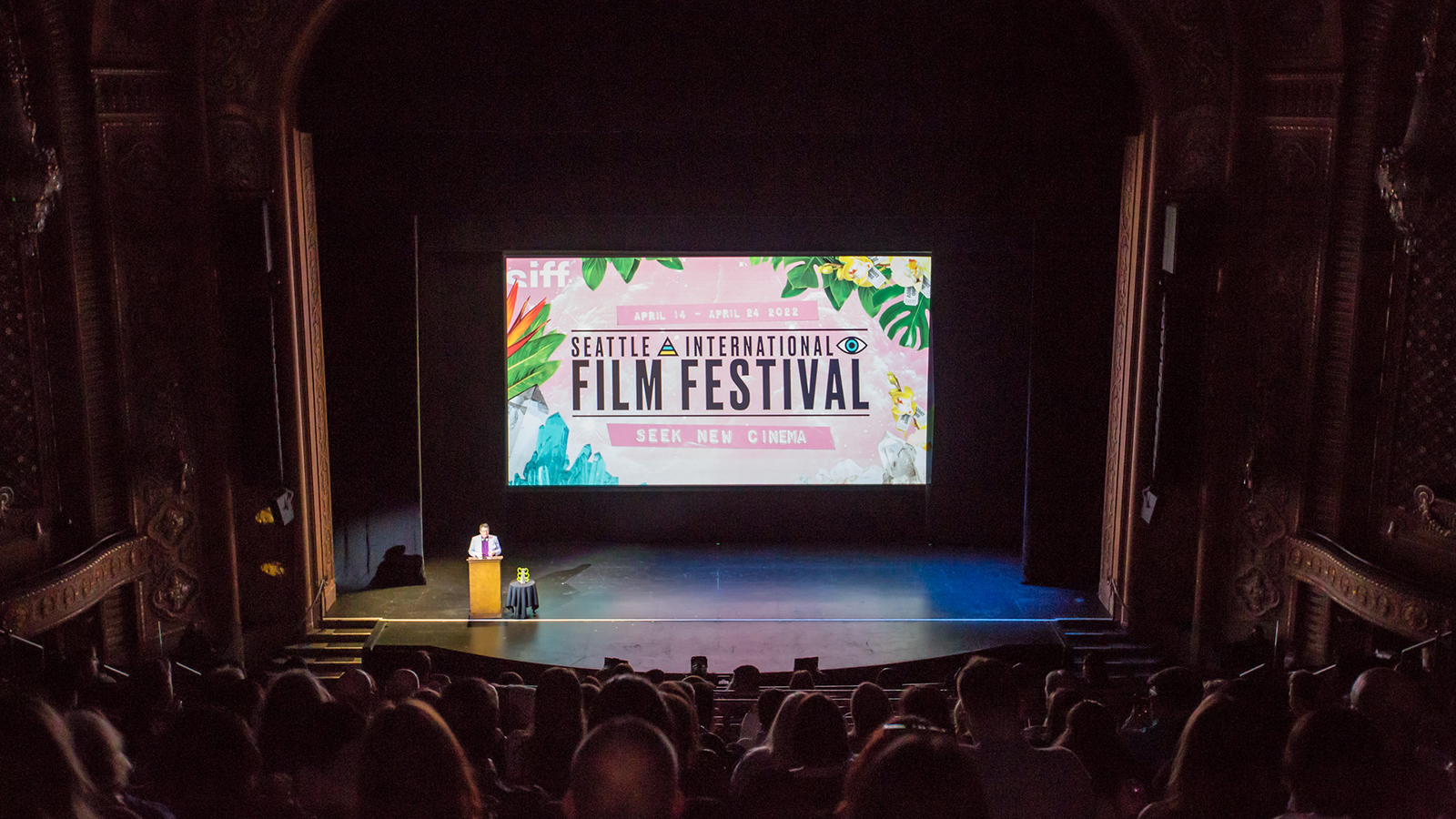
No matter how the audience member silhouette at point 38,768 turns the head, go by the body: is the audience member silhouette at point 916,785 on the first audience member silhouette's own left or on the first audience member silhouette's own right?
on the first audience member silhouette's own right

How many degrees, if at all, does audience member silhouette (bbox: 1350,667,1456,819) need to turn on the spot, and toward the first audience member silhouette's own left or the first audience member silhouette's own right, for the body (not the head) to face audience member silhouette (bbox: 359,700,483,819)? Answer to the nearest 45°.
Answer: approximately 90° to the first audience member silhouette's own left

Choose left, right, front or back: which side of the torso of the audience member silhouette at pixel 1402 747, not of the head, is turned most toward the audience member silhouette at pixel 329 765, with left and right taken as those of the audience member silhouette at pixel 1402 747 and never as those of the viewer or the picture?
left

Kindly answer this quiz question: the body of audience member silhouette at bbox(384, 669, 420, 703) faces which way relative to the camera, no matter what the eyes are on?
away from the camera

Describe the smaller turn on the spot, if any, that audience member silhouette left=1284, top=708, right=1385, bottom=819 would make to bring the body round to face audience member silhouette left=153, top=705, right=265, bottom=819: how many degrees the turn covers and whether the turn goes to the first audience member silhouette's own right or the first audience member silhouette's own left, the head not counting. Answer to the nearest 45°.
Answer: approximately 135° to the first audience member silhouette's own left

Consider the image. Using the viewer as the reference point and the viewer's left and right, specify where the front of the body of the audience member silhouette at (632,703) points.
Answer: facing away from the viewer

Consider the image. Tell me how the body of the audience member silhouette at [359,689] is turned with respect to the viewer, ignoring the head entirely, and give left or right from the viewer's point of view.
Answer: facing away from the viewer

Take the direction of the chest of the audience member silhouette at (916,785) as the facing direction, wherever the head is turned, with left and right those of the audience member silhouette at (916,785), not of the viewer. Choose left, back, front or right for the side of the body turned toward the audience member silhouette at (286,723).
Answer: left

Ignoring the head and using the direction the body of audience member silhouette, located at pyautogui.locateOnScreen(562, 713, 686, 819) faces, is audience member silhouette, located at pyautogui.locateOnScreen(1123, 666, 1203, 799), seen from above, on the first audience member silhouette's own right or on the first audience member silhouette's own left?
on the first audience member silhouette's own right
